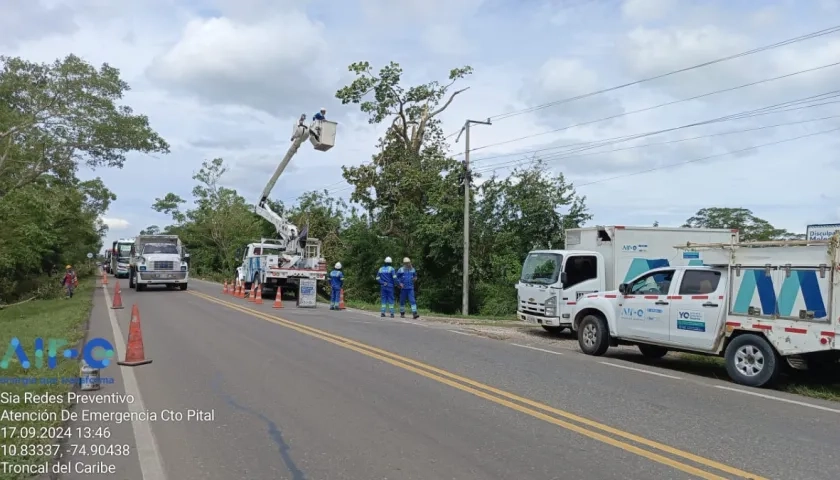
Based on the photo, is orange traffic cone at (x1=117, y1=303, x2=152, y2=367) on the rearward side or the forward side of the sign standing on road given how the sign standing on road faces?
on the forward side

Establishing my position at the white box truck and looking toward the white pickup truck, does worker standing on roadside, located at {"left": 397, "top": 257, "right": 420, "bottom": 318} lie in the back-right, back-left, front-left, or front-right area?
back-right

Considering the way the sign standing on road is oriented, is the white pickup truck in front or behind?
in front
